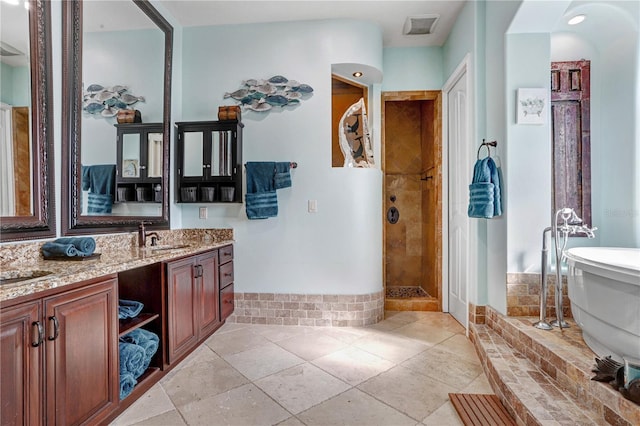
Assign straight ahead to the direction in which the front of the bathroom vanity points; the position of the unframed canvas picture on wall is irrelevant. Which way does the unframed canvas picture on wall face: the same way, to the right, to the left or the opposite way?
to the right

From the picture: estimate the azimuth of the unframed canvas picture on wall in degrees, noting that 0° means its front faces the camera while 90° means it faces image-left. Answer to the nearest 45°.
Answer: approximately 0°

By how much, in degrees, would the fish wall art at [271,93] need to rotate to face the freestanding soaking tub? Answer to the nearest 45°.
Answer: approximately 45° to its left

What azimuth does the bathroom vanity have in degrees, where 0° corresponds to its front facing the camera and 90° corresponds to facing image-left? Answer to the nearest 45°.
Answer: approximately 315°

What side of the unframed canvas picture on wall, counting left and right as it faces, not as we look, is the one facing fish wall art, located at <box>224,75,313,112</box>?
right

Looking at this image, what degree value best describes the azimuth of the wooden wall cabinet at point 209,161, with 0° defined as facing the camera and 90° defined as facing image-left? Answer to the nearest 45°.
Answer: approximately 0°
